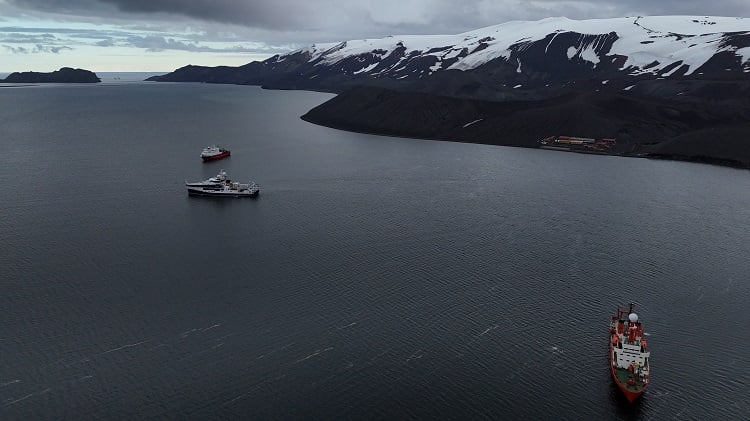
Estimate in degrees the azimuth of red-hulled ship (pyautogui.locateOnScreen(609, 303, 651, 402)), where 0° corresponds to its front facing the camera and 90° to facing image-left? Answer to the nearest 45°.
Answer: approximately 0°
